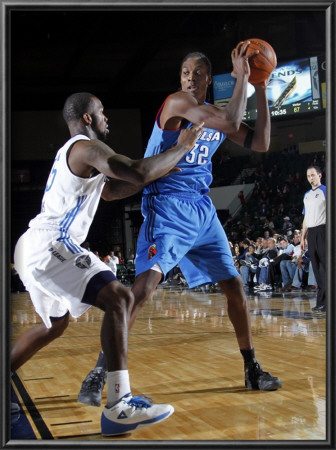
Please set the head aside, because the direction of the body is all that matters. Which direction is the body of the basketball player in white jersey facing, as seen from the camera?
to the viewer's right

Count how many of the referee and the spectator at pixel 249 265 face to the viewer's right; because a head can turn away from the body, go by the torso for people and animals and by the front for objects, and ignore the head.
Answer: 0

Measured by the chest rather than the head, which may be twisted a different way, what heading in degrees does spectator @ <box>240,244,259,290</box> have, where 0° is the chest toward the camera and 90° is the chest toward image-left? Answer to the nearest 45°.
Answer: approximately 45°

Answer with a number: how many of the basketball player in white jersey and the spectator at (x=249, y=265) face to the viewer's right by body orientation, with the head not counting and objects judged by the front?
1

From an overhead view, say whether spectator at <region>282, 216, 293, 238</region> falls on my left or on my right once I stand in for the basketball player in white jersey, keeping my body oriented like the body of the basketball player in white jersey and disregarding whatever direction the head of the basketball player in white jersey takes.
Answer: on my left

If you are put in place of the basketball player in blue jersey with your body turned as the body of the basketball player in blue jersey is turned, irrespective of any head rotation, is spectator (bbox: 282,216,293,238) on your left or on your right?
on your left

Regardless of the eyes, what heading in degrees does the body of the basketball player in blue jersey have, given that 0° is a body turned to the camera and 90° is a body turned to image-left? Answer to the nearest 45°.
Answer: approximately 315°

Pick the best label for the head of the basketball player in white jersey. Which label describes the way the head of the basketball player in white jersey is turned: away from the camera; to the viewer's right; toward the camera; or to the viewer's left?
to the viewer's right
